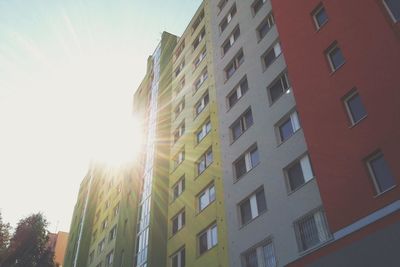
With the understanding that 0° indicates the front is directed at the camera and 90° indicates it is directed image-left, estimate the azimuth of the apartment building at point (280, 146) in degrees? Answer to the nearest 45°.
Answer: approximately 45°

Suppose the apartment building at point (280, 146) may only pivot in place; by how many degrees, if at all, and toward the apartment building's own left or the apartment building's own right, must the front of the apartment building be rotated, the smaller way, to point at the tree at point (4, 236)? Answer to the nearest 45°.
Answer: approximately 90° to the apartment building's own right
